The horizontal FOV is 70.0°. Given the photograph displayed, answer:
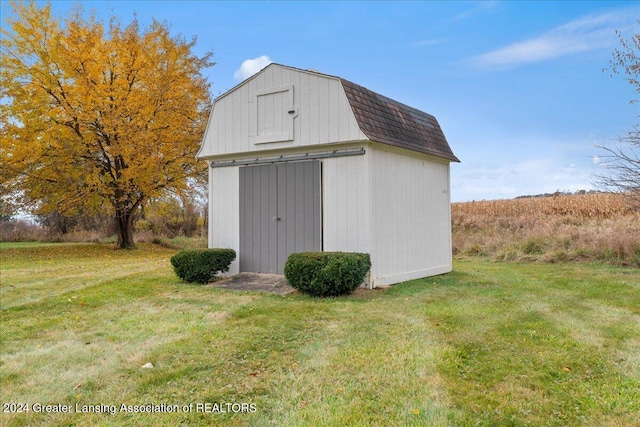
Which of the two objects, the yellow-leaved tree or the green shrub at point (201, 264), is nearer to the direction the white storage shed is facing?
the green shrub

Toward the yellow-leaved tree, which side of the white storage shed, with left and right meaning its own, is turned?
right

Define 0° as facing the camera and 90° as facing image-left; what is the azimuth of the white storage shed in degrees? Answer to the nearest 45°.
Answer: approximately 45°

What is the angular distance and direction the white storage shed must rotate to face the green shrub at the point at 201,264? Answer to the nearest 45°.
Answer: approximately 45° to its right
